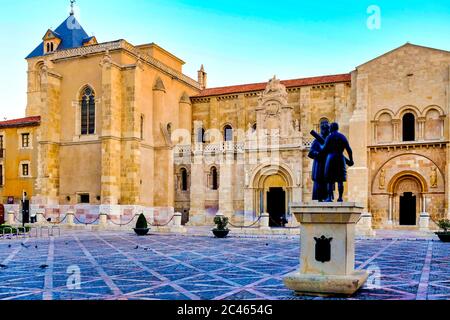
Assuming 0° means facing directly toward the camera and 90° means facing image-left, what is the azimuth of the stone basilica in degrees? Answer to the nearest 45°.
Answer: approximately 0°

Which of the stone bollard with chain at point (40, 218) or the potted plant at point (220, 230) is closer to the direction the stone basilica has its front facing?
the potted plant

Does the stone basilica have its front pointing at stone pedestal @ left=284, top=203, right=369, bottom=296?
yes

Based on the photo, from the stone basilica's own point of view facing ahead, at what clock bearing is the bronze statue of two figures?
The bronze statue of two figures is roughly at 12 o'clock from the stone basilica.

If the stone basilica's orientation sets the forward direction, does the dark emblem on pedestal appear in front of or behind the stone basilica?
in front

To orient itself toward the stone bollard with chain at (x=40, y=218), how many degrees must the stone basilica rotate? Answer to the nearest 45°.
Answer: approximately 90° to its right

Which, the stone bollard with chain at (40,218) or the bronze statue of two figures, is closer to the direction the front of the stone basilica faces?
the bronze statue of two figures

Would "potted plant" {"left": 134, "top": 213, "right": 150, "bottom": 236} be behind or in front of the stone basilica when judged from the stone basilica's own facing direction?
in front

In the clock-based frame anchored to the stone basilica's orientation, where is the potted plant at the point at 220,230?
The potted plant is roughly at 12 o'clock from the stone basilica.
